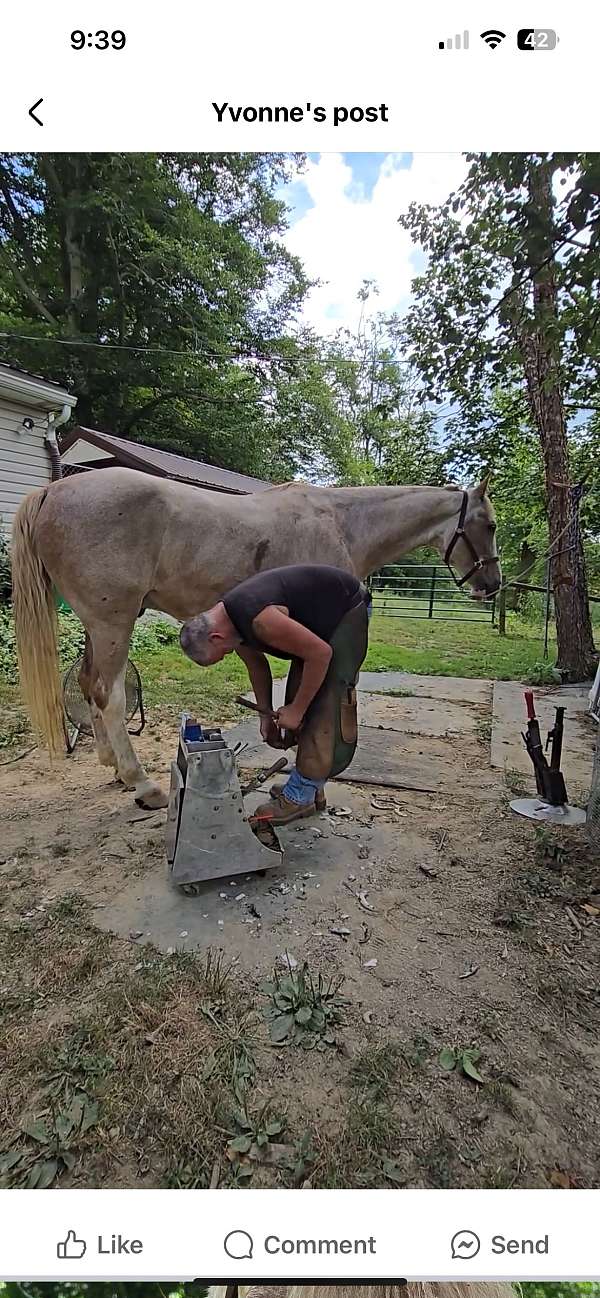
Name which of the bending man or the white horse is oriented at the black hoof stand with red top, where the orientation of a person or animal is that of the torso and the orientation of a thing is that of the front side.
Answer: the white horse

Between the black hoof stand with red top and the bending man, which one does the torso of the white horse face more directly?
the black hoof stand with red top

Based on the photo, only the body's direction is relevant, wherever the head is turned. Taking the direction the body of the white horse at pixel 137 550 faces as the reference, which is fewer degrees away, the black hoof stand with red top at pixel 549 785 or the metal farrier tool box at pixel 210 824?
the black hoof stand with red top

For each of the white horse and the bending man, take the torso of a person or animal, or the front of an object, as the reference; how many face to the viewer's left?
1

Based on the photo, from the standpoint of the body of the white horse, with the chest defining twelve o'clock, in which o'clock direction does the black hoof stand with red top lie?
The black hoof stand with red top is roughly at 12 o'clock from the white horse.

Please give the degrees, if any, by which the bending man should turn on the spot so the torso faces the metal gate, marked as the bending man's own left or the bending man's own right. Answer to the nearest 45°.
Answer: approximately 90° to the bending man's own right

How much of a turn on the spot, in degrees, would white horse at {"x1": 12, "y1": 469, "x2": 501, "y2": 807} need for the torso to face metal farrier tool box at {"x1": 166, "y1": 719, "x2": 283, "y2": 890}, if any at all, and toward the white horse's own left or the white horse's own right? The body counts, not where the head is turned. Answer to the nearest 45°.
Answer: approximately 45° to the white horse's own right

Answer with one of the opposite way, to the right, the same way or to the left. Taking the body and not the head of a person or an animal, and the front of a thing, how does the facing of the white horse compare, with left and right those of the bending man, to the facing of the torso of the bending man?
the opposite way

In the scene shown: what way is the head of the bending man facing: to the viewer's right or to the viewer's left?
to the viewer's left

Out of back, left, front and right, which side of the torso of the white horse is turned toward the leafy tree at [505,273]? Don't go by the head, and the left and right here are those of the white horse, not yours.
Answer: front

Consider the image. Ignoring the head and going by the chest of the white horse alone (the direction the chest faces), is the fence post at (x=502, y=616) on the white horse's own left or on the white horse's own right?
on the white horse's own left

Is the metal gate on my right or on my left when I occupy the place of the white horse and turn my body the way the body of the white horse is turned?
on my left

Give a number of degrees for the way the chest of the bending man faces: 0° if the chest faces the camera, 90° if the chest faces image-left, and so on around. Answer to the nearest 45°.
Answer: approximately 90°

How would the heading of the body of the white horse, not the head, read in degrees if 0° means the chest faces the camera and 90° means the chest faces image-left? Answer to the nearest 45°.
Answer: approximately 270°
